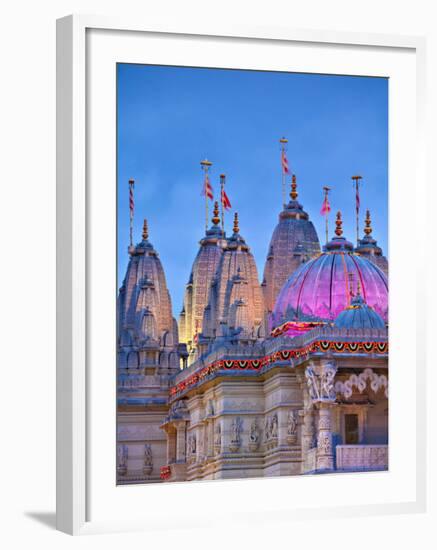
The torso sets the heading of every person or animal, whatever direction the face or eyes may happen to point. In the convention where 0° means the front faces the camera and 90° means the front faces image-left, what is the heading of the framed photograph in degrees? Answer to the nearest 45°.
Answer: approximately 315°
